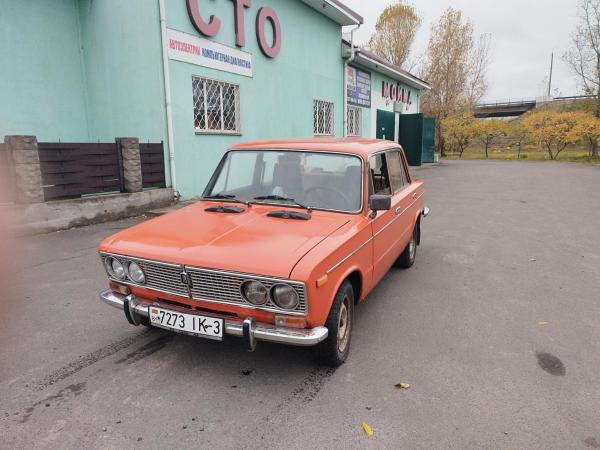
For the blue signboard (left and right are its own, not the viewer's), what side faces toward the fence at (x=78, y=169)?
right

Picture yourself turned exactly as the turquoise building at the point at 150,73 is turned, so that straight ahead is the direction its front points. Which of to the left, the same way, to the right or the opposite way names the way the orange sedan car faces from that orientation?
to the right

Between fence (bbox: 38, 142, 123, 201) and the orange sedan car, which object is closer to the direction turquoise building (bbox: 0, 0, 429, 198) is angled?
the orange sedan car

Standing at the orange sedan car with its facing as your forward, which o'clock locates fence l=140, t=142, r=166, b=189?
The fence is roughly at 4 o'clock from the orange sedan car.

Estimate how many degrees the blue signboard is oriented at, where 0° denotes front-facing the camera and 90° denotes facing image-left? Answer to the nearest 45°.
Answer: approximately 315°

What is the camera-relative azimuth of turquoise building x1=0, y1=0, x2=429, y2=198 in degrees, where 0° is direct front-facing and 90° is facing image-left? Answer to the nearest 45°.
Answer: approximately 315°

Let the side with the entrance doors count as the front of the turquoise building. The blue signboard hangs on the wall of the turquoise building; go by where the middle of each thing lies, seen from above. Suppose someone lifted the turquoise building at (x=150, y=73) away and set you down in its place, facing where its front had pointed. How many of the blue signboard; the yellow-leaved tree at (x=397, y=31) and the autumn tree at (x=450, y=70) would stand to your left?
3

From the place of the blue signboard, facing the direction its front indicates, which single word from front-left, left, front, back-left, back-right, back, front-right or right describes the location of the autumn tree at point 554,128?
left

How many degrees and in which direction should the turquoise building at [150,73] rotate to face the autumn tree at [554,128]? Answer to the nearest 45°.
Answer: approximately 90° to its left

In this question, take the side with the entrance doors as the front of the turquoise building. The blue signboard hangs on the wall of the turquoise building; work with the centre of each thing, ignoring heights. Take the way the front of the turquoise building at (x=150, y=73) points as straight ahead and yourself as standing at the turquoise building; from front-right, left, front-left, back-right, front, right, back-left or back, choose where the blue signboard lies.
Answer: left

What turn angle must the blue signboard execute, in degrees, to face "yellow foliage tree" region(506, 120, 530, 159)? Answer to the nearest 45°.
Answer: approximately 90° to its left

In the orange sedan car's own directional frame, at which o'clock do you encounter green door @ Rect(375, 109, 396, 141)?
The green door is roughly at 5 o'clock from the orange sedan car.

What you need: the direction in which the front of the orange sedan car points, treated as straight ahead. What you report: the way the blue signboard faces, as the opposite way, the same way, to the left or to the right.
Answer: to the left

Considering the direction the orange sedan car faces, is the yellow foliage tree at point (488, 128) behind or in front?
behind

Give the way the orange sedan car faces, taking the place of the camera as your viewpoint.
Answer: facing the viewer and to the left of the viewer

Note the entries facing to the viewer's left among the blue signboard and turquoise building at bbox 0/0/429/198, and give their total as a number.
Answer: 0
